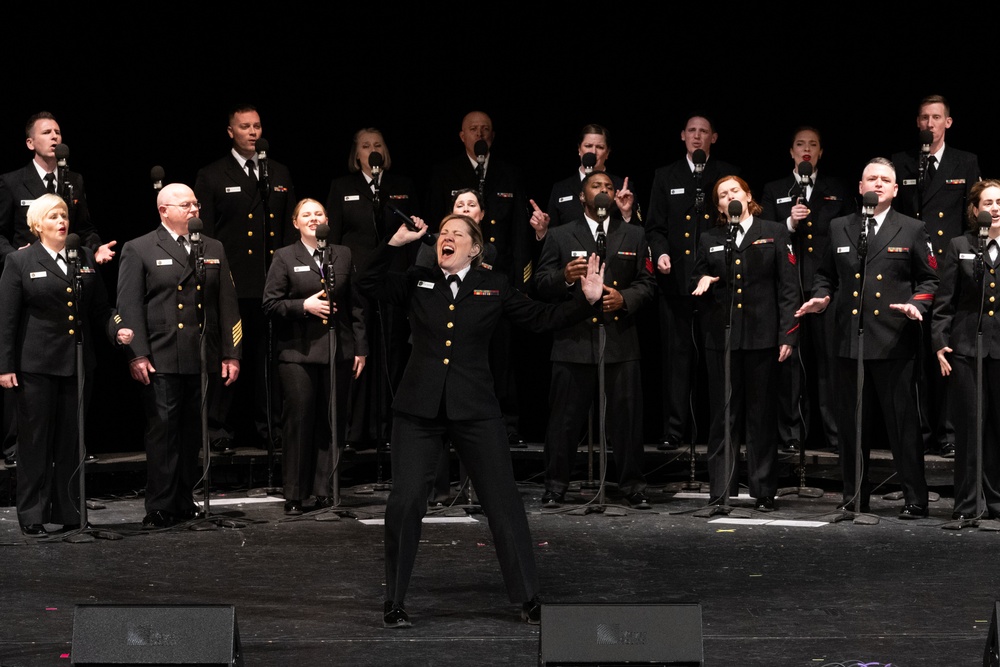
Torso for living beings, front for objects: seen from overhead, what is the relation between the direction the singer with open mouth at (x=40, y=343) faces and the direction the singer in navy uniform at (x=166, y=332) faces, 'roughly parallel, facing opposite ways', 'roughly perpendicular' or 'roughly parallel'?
roughly parallel

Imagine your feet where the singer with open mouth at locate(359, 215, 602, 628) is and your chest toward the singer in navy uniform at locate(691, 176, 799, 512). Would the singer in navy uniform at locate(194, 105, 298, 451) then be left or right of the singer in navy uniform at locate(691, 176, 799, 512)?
left

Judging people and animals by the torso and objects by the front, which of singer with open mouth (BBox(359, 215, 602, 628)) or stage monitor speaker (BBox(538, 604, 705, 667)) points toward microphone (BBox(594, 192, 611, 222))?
the stage monitor speaker

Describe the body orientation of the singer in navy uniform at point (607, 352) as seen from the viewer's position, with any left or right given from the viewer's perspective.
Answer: facing the viewer

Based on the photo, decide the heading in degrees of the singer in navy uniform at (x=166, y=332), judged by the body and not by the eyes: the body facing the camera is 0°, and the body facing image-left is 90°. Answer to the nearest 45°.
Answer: approximately 315°

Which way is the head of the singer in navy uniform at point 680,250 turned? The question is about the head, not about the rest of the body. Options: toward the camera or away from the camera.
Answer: toward the camera

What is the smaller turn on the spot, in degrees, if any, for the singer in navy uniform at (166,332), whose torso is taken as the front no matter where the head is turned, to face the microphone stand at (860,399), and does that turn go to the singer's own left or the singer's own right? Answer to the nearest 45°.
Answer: approximately 45° to the singer's own left

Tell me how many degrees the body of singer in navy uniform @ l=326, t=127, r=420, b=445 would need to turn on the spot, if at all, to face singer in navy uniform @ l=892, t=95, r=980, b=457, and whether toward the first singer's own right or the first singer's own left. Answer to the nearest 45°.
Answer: approximately 90° to the first singer's own left

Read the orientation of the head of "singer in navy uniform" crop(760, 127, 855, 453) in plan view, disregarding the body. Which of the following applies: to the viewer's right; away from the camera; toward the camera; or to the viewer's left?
toward the camera

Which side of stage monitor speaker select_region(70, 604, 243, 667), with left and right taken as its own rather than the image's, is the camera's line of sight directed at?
back

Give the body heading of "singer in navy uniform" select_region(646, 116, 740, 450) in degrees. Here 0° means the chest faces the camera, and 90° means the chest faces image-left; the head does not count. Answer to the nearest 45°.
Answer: approximately 0°

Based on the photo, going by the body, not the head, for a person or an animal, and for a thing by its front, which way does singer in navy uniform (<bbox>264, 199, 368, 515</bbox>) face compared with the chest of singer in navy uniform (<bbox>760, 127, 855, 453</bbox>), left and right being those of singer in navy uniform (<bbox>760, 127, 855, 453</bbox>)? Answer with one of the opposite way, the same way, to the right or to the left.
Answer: the same way

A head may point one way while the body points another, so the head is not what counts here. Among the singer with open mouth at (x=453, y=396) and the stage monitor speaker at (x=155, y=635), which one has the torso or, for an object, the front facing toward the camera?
the singer with open mouth

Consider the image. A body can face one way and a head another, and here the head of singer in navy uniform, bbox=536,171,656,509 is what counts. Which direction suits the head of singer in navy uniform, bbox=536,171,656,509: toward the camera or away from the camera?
toward the camera

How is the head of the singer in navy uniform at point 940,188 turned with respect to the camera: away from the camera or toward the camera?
toward the camera

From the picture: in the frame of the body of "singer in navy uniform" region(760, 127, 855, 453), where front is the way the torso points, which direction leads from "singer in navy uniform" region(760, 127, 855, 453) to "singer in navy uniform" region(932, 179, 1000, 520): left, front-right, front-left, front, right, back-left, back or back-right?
front-left

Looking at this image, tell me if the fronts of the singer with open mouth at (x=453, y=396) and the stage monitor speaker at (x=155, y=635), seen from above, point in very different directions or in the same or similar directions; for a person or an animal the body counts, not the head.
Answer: very different directions

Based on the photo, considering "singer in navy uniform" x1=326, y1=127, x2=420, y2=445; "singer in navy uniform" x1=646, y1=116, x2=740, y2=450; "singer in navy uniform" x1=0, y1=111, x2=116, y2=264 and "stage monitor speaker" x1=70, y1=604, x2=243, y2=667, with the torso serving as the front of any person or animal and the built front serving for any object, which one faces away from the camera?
the stage monitor speaker

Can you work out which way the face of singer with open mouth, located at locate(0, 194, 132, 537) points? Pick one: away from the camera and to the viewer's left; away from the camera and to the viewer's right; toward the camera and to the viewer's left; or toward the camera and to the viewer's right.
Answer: toward the camera and to the viewer's right

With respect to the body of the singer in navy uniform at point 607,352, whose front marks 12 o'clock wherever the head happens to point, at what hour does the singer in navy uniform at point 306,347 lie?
the singer in navy uniform at point 306,347 is roughly at 3 o'clock from the singer in navy uniform at point 607,352.
